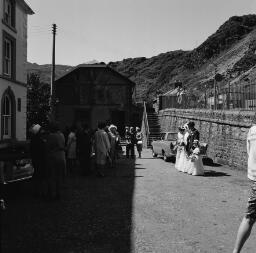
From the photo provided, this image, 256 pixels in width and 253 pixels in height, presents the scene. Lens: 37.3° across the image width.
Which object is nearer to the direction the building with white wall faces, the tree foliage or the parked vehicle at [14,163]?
the parked vehicle

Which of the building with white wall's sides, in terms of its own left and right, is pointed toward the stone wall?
front

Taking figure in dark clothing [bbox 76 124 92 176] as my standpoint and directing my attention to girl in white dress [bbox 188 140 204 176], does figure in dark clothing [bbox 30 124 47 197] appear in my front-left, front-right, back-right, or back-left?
back-right

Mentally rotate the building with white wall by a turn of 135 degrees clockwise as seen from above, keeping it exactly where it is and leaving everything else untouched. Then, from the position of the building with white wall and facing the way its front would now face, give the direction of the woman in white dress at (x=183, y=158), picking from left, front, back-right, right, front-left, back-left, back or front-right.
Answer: back-left

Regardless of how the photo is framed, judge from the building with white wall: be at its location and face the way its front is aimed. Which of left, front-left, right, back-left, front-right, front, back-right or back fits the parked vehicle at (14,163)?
front-right

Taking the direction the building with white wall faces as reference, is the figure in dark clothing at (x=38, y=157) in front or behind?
in front

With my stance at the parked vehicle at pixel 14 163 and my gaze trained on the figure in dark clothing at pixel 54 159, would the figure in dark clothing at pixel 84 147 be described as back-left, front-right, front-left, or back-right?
front-left

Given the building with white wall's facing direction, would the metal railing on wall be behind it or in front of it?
in front

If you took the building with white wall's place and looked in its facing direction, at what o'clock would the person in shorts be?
The person in shorts is roughly at 1 o'clock from the building with white wall.

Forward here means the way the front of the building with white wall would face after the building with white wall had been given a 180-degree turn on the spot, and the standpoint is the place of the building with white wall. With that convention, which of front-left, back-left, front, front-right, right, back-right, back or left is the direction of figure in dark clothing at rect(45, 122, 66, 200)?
back-left

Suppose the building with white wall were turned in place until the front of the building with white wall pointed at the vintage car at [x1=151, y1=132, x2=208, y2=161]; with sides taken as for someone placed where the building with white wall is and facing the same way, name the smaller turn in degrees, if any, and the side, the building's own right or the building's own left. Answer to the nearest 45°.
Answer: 0° — it already faces it

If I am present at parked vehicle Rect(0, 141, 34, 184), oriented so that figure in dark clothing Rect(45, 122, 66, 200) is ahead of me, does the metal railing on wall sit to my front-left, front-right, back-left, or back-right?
front-left

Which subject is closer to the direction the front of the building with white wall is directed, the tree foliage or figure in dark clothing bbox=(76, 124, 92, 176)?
the figure in dark clothing

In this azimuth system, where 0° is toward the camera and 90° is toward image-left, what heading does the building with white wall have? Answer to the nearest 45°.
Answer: approximately 315°
